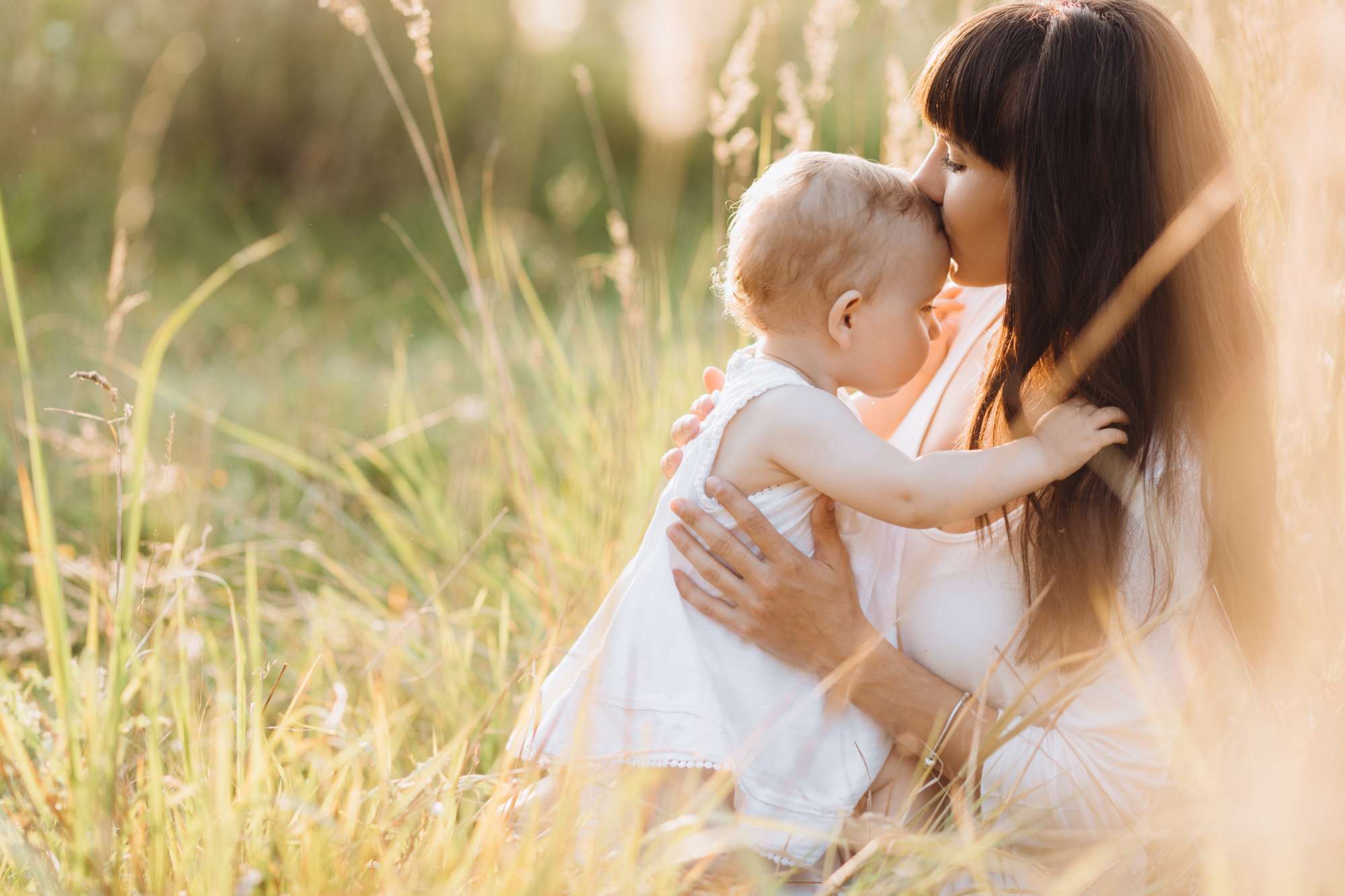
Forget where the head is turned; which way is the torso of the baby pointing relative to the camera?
to the viewer's right

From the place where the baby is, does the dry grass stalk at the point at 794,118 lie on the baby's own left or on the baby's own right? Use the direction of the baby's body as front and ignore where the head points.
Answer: on the baby's own left

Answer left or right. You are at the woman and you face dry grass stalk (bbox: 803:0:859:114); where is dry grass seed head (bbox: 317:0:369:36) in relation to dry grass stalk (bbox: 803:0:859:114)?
left

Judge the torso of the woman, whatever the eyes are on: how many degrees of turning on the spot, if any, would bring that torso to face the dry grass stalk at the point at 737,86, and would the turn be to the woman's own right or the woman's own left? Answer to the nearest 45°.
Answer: approximately 45° to the woman's own right

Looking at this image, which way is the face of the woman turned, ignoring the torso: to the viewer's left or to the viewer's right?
to the viewer's left

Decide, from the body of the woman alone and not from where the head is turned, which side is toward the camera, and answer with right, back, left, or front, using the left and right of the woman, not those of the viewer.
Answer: left
